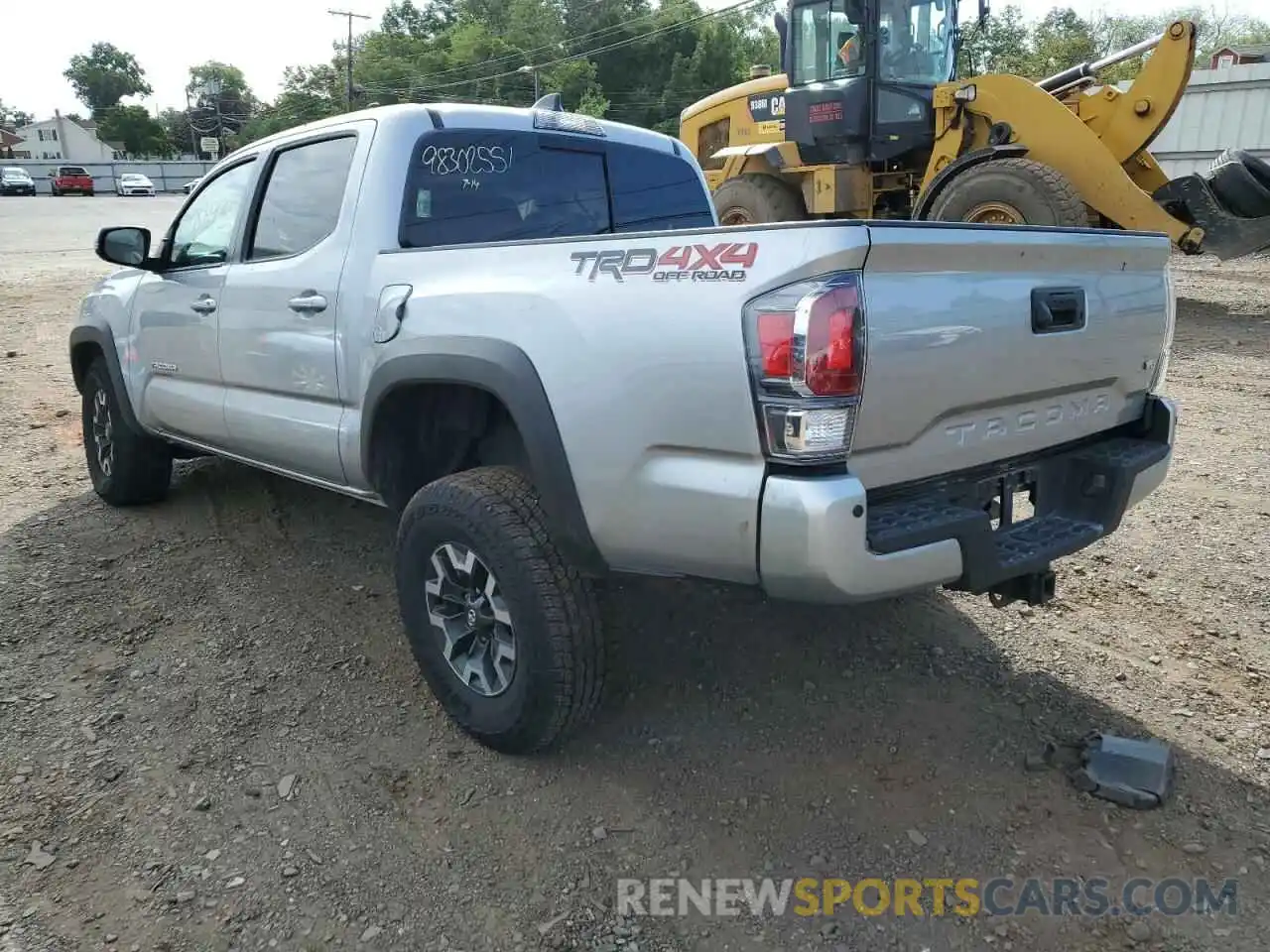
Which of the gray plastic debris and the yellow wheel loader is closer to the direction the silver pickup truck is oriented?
the yellow wheel loader

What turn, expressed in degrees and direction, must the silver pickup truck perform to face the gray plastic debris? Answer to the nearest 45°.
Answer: approximately 135° to its right

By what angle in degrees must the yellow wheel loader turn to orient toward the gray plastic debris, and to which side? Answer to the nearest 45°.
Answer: approximately 45° to its right

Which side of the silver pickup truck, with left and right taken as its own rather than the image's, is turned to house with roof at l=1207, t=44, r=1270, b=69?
right

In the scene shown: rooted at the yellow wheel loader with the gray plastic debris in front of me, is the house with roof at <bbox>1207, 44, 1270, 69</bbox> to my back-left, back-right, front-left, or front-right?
back-left

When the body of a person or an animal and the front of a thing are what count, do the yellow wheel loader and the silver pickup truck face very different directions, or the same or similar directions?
very different directions

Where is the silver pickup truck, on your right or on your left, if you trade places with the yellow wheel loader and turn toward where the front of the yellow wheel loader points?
on your right

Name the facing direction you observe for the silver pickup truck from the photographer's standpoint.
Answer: facing away from the viewer and to the left of the viewer

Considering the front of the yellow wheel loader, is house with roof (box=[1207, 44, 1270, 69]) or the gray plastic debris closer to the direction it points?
the gray plastic debris
